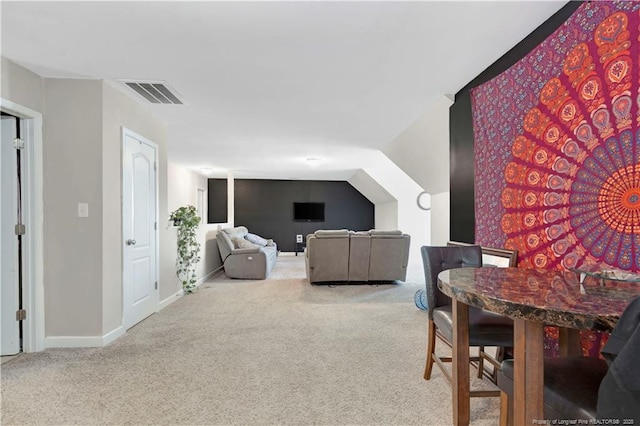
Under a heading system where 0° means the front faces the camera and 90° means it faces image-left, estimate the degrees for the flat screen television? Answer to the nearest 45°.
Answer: approximately 0°

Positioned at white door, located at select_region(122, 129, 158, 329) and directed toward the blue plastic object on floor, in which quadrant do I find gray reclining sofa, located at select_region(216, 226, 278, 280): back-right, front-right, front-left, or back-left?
front-left

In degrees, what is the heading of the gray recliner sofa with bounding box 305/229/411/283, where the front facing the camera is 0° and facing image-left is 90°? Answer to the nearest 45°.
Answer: approximately 180°

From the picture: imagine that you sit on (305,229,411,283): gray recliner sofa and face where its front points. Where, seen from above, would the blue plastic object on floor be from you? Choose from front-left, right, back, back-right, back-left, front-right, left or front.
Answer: back-right

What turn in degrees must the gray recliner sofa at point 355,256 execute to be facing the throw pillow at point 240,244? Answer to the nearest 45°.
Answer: approximately 90° to its left

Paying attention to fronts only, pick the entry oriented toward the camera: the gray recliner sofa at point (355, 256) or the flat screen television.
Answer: the flat screen television

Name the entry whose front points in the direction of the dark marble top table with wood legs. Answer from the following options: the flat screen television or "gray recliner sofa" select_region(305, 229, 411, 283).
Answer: the flat screen television

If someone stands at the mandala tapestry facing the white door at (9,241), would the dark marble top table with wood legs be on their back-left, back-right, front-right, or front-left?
front-left

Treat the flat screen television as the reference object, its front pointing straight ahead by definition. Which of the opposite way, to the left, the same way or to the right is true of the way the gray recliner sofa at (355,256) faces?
the opposite way

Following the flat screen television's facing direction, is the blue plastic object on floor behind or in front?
in front

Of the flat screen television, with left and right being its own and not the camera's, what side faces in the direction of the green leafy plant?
front

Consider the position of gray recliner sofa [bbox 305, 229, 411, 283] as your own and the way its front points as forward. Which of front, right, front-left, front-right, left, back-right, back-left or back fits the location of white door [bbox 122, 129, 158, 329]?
back-left

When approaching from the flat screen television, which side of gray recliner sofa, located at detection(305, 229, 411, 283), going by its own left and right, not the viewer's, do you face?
front

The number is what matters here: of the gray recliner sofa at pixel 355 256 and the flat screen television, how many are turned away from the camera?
1
